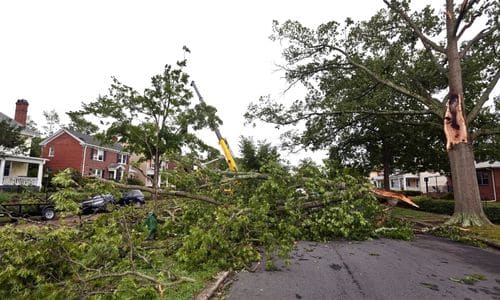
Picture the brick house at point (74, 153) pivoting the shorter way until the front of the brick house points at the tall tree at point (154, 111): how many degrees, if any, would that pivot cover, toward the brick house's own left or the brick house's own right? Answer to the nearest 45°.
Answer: approximately 45° to the brick house's own right

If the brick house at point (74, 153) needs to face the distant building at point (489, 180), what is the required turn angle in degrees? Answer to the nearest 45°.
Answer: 0° — it already faces it

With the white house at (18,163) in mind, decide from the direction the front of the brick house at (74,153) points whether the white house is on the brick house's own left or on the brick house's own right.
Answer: on the brick house's own right

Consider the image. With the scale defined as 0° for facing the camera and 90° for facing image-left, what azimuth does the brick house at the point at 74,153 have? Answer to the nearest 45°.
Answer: approximately 315°

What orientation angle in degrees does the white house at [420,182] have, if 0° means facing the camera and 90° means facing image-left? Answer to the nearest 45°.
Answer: approximately 45°

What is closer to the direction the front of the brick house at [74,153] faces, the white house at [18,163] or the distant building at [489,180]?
the distant building

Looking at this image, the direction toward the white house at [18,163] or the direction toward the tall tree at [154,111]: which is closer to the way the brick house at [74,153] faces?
the tall tree
